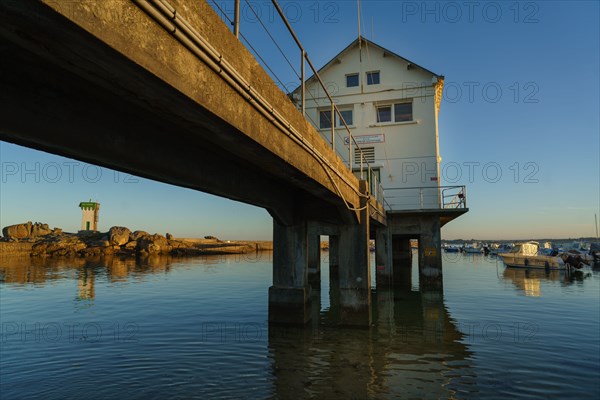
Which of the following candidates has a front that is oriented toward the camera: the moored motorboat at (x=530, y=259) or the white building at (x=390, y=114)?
the white building

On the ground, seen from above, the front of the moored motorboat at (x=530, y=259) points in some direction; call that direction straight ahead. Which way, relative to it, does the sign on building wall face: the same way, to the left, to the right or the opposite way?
to the left

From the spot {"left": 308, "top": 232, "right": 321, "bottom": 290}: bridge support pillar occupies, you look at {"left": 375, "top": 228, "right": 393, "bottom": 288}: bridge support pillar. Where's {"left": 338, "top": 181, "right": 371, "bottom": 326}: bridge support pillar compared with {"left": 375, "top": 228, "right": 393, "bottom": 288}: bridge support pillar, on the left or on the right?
right

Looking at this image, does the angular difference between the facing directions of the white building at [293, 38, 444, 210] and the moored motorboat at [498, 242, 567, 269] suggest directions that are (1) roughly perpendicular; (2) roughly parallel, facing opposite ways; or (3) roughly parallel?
roughly perpendicular

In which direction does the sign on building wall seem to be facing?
toward the camera

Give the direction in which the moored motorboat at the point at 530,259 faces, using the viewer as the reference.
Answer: facing to the left of the viewer

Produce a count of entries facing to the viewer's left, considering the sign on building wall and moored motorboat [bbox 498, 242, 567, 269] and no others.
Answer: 1

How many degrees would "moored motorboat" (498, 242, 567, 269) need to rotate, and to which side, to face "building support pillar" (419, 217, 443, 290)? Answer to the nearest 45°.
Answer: approximately 90° to its left

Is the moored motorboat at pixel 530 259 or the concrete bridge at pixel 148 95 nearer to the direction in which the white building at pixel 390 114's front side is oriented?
the concrete bridge

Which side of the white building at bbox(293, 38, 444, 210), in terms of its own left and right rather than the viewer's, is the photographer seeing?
front

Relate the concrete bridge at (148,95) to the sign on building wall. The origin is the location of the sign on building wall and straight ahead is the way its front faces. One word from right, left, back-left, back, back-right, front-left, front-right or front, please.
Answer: front
